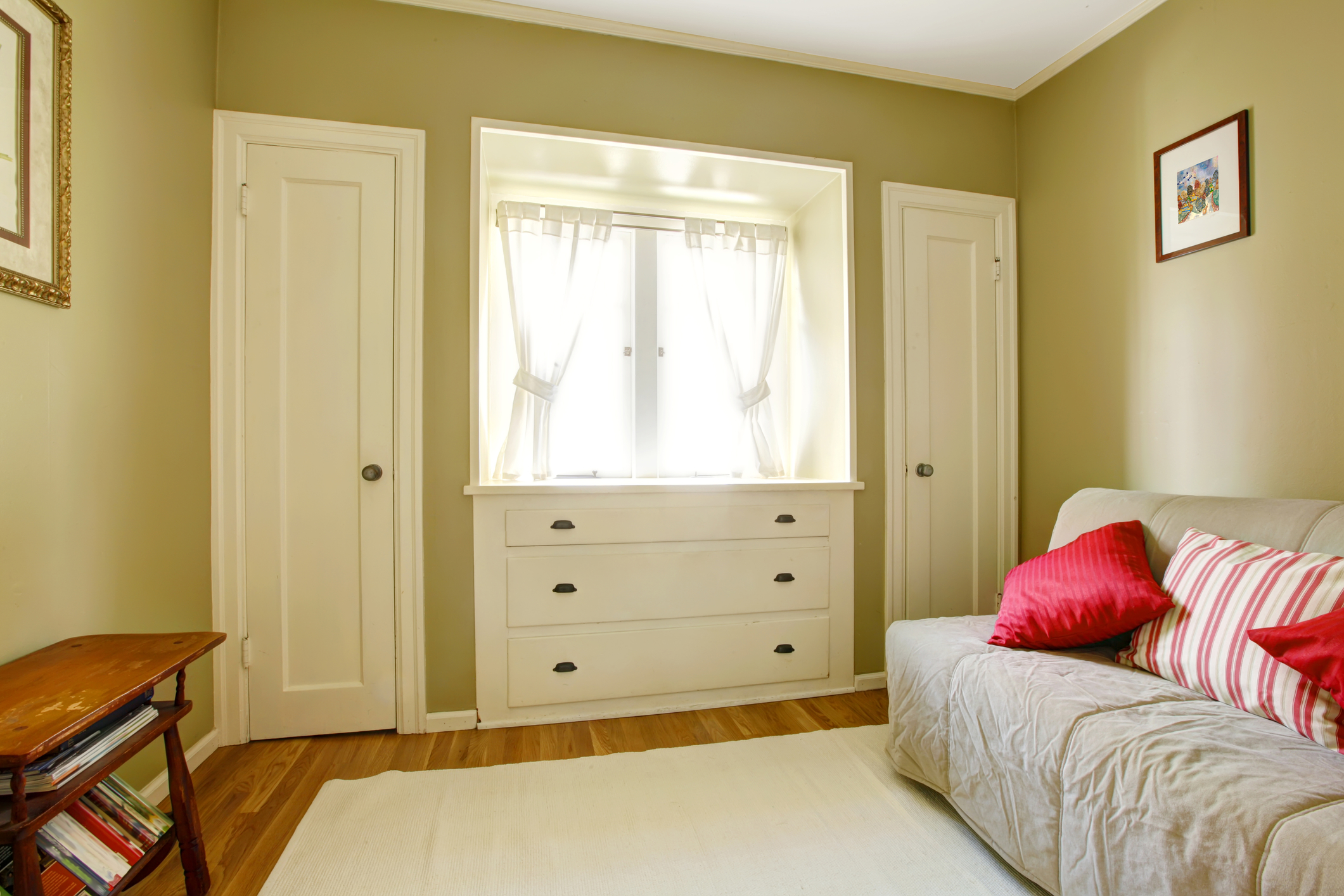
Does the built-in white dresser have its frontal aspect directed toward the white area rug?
yes

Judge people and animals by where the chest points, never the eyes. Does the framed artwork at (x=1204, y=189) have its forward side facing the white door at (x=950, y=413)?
no

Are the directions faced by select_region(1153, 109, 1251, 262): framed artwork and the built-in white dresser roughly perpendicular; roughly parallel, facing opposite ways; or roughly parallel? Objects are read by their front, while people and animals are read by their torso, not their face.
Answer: roughly perpendicular

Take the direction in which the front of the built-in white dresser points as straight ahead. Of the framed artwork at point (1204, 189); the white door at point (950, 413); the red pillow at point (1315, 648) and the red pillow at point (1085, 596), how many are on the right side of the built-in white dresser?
0

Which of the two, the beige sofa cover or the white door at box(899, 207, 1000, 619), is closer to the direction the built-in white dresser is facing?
the beige sofa cover

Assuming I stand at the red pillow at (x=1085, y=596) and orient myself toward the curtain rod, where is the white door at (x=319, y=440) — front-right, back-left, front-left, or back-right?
front-left

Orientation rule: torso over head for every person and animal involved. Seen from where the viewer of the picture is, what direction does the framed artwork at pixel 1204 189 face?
facing the viewer and to the left of the viewer

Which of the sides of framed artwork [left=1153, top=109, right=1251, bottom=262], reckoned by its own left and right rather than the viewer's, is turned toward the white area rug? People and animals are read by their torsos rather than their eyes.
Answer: front

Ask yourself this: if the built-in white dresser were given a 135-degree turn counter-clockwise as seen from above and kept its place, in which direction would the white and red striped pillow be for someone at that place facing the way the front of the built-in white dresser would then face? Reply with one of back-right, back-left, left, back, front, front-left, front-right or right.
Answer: right

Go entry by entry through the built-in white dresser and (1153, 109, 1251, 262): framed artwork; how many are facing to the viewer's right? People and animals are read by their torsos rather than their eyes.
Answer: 0

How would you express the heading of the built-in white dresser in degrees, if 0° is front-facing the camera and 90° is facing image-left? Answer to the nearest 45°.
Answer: approximately 0°
